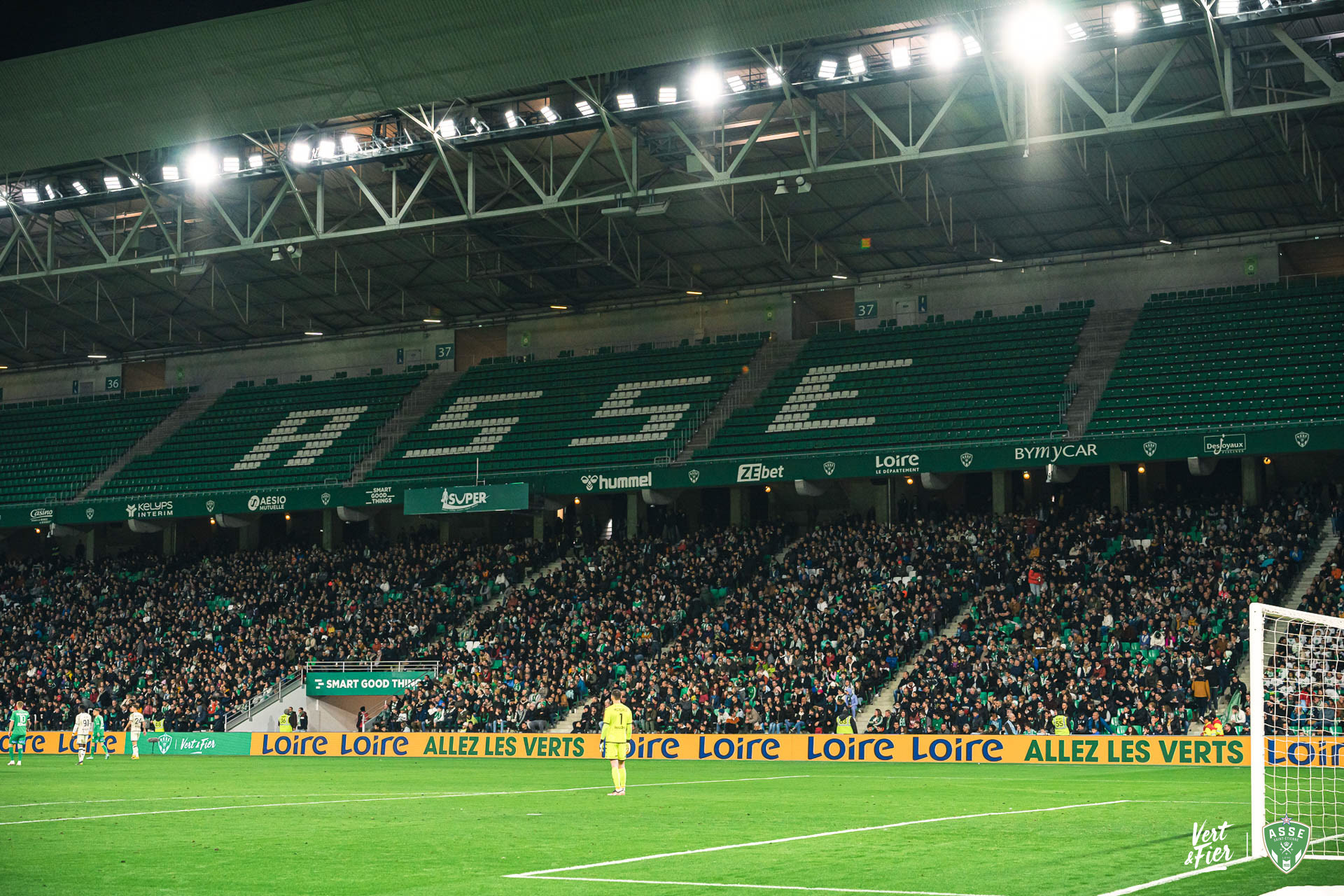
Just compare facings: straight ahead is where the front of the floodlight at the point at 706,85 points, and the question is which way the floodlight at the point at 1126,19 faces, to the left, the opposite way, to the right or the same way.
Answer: the same way

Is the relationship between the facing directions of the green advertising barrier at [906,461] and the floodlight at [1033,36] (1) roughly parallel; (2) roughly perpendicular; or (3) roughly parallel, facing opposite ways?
roughly parallel

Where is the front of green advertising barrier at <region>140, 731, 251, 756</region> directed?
toward the camera

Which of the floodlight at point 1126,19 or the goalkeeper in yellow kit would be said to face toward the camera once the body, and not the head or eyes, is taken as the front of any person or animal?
the floodlight

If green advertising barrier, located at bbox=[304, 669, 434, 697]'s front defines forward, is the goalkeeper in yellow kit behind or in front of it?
in front

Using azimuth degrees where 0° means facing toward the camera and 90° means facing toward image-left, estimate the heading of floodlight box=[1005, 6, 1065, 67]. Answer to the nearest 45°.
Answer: approximately 0°

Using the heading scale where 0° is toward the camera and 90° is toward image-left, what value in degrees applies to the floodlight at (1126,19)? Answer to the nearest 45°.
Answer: approximately 0°

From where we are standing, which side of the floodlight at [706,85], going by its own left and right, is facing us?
front
